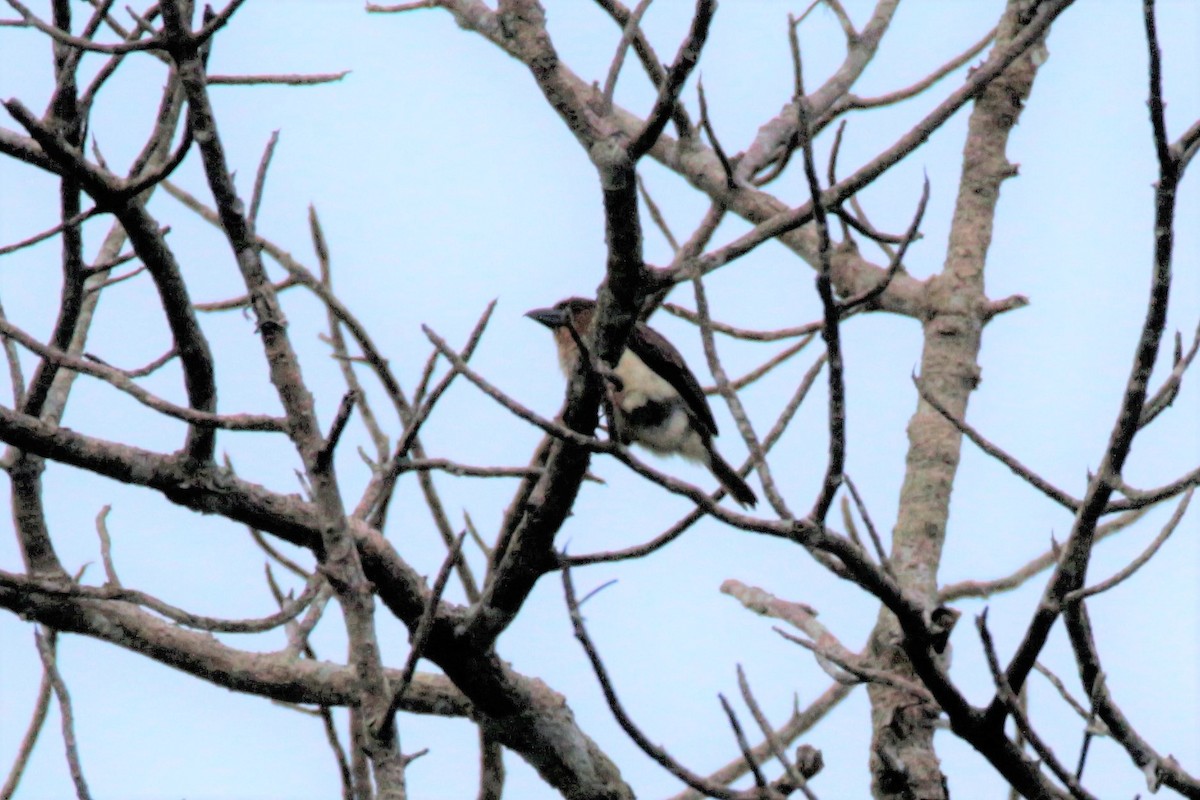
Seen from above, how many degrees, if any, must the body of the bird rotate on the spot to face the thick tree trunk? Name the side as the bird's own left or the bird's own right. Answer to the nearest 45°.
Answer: approximately 135° to the bird's own left

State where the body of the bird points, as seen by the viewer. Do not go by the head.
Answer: to the viewer's left
